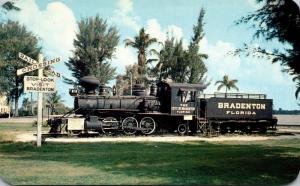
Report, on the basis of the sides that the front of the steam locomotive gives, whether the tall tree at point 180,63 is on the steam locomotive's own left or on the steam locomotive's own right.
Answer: on the steam locomotive's own right

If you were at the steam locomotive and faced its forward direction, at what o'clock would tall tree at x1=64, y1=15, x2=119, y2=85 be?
The tall tree is roughly at 1 o'clock from the steam locomotive.

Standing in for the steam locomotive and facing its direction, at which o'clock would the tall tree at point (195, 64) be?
The tall tree is roughly at 4 o'clock from the steam locomotive.

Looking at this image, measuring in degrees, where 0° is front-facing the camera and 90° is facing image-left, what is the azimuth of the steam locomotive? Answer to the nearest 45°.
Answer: approximately 90°
